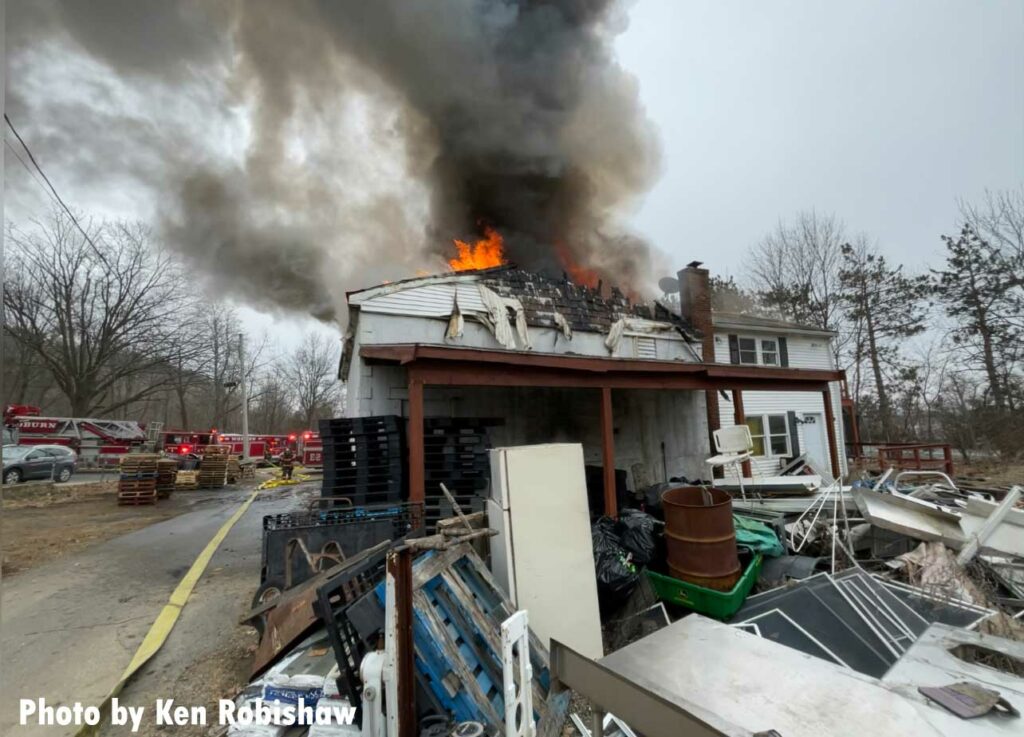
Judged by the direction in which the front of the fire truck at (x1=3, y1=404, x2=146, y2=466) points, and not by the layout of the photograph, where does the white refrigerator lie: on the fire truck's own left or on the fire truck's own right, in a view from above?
on the fire truck's own left

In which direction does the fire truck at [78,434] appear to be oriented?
to the viewer's left

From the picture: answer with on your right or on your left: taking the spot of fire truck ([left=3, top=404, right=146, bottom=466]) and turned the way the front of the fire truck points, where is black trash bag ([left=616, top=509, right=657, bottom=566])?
on your left

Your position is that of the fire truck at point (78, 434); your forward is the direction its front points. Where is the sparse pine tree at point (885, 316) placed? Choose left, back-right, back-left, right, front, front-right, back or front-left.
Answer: back-left

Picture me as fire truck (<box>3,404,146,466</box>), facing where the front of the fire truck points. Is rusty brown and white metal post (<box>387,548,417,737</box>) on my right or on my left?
on my left

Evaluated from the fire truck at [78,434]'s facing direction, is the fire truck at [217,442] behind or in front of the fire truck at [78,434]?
behind

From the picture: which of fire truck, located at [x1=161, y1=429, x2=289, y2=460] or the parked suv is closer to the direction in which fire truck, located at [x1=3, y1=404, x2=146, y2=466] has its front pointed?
the parked suv
